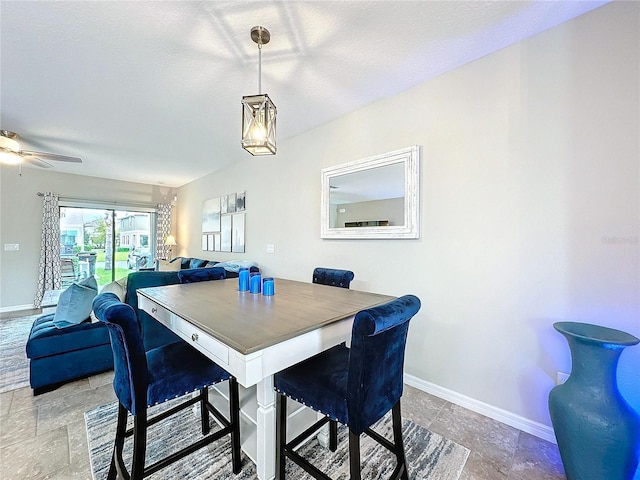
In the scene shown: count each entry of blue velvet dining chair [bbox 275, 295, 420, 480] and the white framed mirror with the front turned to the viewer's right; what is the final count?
0

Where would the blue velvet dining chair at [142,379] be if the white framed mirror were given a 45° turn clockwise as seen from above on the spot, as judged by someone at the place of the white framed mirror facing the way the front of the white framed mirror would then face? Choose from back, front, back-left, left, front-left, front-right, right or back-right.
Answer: front-left

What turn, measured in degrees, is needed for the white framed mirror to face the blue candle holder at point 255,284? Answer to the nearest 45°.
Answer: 0° — it already faces it

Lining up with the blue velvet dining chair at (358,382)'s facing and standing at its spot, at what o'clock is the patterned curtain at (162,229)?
The patterned curtain is roughly at 12 o'clock from the blue velvet dining chair.

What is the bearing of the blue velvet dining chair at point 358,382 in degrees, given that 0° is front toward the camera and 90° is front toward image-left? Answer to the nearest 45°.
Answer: approximately 135°

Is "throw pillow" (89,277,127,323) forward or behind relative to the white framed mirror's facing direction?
forward

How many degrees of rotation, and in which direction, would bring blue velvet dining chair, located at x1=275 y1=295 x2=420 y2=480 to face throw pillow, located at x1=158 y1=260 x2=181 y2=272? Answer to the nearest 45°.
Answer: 0° — it already faces it

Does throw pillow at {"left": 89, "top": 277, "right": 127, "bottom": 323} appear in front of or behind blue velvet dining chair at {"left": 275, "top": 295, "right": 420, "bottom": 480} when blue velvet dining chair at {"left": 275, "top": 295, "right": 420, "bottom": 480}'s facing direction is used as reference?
in front

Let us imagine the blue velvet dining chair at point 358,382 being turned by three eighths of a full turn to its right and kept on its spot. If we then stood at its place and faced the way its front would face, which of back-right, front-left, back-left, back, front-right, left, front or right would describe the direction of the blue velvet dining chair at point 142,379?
back

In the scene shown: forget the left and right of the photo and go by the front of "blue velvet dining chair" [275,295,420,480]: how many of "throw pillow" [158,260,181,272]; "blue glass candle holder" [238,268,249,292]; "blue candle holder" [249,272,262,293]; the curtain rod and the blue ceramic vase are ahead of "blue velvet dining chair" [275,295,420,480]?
4

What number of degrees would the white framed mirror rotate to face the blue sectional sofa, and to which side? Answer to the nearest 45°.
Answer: approximately 45° to its right

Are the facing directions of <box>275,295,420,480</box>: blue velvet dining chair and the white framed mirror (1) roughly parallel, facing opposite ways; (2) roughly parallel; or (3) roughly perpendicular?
roughly perpendicular

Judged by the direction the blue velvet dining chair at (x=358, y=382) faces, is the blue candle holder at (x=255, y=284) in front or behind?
in front

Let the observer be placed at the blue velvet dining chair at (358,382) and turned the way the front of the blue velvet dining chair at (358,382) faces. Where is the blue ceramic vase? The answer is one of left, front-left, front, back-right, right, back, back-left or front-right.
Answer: back-right

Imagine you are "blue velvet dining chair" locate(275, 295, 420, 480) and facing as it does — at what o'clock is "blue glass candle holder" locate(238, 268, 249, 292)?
The blue glass candle holder is roughly at 12 o'clock from the blue velvet dining chair.

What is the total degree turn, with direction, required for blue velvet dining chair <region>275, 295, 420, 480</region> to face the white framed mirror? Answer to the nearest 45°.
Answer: approximately 45° to its right
